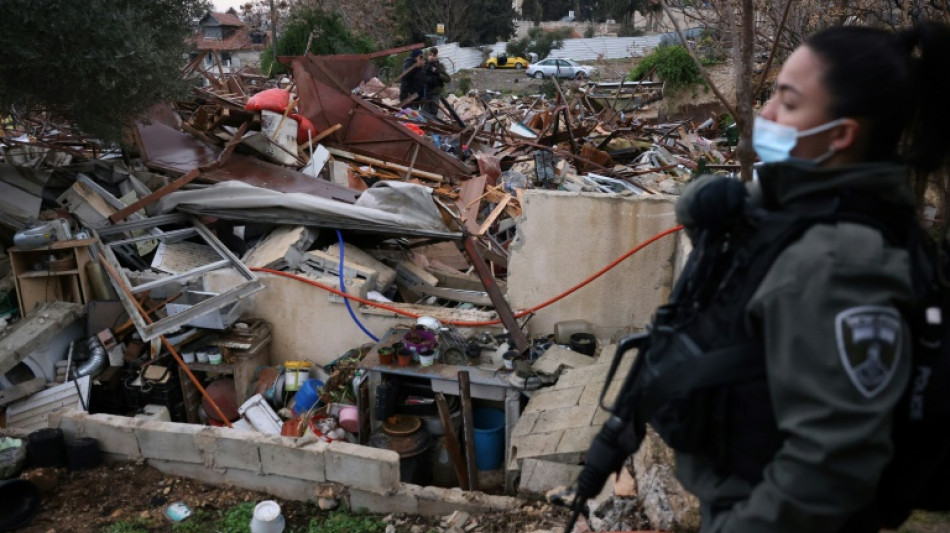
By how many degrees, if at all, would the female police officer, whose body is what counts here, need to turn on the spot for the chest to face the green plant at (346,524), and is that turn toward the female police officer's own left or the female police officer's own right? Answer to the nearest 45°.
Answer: approximately 45° to the female police officer's own right

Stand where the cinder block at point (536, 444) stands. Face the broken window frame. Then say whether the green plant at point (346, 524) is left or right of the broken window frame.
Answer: left

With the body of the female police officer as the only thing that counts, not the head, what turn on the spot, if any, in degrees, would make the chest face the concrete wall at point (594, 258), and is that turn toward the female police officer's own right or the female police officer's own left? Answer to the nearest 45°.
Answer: approximately 90° to the female police officer's own right

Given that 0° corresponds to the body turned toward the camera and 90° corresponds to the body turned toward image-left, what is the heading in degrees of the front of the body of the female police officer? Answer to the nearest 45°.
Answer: approximately 90°

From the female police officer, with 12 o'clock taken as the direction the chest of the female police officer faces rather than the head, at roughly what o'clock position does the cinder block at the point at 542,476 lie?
The cinder block is roughly at 2 o'clock from the female police officer.

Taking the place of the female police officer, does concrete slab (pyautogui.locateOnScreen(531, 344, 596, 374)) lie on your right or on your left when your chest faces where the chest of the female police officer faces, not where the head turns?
on your right

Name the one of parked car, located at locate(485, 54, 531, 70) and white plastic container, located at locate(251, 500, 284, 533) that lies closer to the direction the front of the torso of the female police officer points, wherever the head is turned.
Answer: the white plastic container

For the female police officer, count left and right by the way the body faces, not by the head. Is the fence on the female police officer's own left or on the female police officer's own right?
on the female police officer's own right

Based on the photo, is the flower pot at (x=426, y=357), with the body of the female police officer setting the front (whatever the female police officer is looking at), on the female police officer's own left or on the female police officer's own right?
on the female police officer's own right
